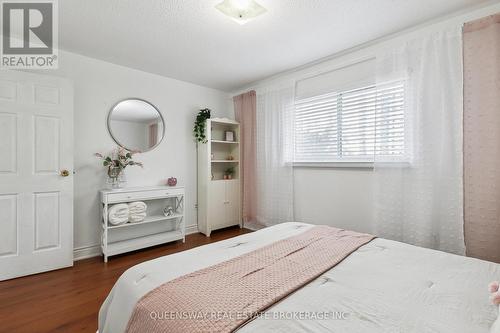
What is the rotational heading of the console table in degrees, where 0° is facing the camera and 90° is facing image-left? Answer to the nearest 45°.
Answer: approximately 315°

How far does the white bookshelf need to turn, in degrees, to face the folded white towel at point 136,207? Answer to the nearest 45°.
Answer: approximately 90° to its right

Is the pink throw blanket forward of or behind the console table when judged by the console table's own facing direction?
forward

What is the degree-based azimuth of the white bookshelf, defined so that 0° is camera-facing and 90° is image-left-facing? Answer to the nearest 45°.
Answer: approximately 315°

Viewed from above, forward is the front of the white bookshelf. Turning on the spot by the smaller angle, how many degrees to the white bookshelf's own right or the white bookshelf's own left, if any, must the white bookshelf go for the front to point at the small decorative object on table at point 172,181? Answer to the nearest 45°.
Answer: approximately 90° to the white bookshelf's own right

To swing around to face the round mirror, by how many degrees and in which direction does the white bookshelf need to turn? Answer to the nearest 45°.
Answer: approximately 90° to its right

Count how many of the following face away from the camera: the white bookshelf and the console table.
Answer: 0

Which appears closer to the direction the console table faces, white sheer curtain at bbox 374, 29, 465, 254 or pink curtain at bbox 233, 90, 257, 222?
the white sheer curtain

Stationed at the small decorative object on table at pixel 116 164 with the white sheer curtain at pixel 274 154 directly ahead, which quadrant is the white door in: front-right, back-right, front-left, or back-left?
back-right
